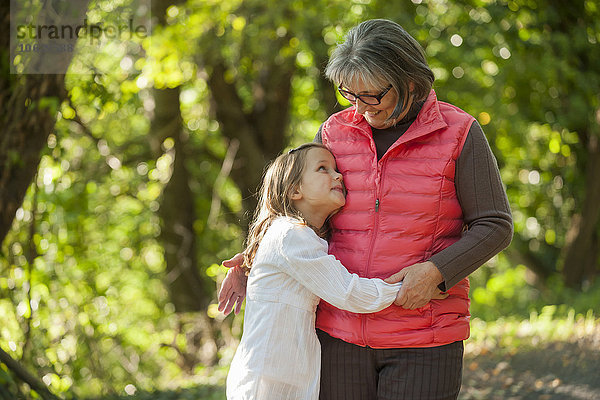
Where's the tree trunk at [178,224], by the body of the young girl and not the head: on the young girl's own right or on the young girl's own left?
on the young girl's own left

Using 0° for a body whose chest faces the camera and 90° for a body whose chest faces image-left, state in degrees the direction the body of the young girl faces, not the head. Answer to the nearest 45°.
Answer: approximately 270°

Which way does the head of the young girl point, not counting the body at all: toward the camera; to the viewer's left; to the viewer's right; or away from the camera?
to the viewer's right

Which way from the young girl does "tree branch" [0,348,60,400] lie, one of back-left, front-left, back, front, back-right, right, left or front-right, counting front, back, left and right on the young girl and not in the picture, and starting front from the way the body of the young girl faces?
back-left

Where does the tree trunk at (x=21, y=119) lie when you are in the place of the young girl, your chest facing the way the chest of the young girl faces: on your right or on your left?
on your left

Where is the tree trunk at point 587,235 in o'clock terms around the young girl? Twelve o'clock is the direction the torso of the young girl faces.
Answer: The tree trunk is roughly at 10 o'clock from the young girl.
